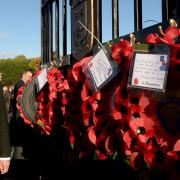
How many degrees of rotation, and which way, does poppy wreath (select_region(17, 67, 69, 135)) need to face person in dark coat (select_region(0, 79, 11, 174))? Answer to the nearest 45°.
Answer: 0° — it already faces them

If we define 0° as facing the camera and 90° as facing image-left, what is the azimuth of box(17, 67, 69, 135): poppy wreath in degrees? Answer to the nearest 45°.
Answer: approximately 45°

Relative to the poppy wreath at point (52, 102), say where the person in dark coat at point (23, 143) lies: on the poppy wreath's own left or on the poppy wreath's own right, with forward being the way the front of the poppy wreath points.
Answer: on the poppy wreath's own right
